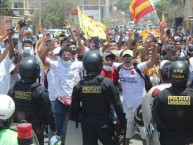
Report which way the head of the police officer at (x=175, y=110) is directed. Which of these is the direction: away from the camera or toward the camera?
away from the camera

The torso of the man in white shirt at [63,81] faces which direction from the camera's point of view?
toward the camera

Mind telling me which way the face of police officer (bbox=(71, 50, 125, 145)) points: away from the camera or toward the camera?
away from the camera

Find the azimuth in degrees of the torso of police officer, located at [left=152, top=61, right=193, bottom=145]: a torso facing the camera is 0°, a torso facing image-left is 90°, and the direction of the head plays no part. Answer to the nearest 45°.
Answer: approximately 180°

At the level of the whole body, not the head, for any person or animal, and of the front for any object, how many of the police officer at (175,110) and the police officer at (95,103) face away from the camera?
2

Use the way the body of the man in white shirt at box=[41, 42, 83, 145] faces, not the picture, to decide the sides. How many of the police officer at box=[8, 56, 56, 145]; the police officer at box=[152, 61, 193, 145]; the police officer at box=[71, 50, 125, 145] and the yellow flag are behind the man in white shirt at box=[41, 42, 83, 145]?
1

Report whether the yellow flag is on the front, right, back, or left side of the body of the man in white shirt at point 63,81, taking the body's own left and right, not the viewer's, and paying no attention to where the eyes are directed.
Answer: back

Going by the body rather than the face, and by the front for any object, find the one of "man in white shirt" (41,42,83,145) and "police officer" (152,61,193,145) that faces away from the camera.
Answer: the police officer

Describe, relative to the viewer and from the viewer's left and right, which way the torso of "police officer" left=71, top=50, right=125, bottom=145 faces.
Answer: facing away from the viewer

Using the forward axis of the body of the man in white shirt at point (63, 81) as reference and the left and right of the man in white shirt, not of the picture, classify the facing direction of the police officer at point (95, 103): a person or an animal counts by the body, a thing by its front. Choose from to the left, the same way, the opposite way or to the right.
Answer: the opposite way

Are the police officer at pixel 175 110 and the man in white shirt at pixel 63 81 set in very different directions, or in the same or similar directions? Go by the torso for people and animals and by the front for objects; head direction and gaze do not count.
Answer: very different directions

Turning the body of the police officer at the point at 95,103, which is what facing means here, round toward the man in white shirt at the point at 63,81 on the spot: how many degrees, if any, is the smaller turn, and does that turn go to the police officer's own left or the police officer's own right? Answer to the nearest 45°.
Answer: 0° — they already face them

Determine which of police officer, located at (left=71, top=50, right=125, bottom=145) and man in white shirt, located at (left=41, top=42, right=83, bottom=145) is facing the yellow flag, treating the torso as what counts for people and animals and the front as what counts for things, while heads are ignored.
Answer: the police officer

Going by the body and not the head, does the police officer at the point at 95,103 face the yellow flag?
yes

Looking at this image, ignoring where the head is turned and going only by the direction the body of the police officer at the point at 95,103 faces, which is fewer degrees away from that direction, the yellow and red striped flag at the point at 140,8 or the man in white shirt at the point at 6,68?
the yellow and red striped flag

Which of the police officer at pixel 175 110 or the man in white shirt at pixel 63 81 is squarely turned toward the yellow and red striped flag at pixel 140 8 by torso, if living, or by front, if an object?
the police officer

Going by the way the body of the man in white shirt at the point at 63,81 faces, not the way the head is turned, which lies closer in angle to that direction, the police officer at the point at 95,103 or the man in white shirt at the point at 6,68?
the police officer

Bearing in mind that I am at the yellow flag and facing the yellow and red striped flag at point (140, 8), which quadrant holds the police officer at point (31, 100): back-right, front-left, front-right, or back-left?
back-right

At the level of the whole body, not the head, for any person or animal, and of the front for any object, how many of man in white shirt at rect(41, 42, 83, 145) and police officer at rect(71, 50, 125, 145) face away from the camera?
1
